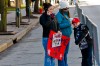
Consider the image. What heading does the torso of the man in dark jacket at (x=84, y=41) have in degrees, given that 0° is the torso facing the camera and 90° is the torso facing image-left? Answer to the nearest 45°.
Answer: approximately 45°

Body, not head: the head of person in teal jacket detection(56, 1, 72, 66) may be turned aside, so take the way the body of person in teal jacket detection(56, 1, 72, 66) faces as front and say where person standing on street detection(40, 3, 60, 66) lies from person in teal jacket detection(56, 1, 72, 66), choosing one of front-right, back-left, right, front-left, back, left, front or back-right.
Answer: right

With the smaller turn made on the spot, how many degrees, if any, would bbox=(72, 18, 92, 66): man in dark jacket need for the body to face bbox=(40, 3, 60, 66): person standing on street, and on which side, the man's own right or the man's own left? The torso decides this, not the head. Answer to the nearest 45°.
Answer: approximately 45° to the man's own right

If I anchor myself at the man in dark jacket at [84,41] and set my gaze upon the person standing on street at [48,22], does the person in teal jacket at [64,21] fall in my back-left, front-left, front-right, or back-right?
front-right

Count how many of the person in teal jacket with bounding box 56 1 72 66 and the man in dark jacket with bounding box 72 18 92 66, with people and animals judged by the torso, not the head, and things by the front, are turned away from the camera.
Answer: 0

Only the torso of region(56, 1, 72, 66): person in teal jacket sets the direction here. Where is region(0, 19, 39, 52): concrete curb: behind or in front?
behind
